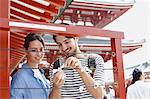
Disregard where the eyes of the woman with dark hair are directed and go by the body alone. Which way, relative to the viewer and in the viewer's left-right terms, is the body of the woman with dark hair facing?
facing the viewer and to the right of the viewer

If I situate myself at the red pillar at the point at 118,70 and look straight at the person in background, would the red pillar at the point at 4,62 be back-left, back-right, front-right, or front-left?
back-left

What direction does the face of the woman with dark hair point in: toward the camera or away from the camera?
toward the camera

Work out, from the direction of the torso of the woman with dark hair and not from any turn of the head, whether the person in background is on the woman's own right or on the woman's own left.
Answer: on the woman's own left
